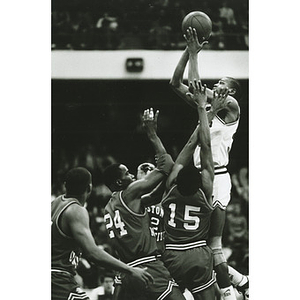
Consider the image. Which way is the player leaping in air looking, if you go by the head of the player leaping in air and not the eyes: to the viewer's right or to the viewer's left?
to the viewer's left

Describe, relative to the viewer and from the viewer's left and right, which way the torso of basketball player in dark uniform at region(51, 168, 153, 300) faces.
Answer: facing away from the viewer and to the right of the viewer

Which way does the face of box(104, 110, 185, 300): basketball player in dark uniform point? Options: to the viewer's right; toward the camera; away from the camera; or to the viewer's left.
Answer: to the viewer's right

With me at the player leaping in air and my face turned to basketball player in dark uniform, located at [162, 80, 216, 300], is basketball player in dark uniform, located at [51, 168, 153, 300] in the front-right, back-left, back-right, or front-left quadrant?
front-right

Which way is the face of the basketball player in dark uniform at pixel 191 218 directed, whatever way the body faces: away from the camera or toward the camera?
away from the camera
